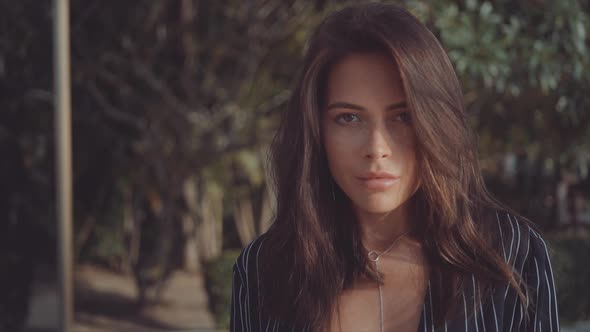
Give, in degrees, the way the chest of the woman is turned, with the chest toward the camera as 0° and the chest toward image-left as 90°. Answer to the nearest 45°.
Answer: approximately 0°

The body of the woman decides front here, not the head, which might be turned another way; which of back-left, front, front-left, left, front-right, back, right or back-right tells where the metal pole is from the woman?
back-right
